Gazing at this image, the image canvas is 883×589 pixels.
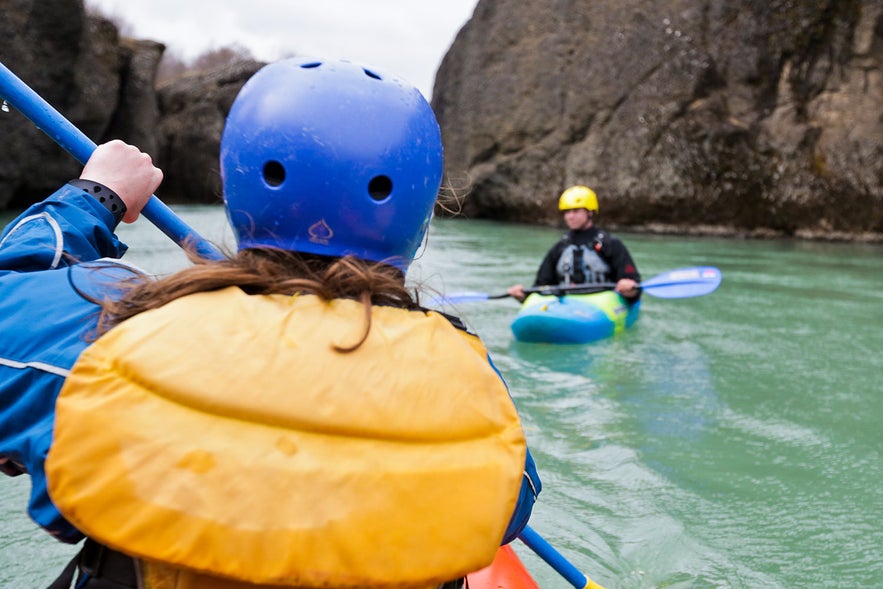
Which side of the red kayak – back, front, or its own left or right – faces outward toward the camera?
back

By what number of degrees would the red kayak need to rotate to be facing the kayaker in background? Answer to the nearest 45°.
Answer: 0° — it already faces them
